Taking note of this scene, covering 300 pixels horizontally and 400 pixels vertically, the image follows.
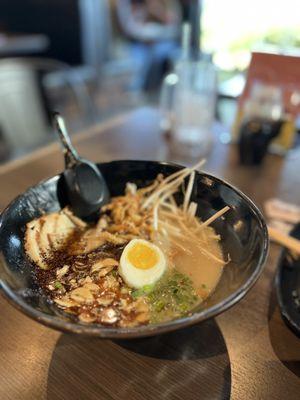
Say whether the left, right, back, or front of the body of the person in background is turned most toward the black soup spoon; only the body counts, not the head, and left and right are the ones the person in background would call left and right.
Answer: front

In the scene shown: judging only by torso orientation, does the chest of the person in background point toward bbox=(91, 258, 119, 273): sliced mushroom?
yes

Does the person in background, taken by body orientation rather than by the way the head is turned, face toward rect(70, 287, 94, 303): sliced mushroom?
yes

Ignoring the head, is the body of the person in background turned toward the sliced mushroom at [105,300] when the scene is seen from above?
yes

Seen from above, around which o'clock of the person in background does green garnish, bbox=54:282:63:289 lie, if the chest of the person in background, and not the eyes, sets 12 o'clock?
The green garnish is roughly at 12 o'clock from the person in background.

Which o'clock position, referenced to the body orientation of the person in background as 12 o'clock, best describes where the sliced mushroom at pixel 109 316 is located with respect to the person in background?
The sliced mushroom is roughly at 12 o'clock from the person in background.

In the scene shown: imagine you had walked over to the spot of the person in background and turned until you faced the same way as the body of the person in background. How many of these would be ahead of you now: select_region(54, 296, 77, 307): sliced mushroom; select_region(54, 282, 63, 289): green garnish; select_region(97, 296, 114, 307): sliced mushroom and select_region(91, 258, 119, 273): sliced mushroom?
4

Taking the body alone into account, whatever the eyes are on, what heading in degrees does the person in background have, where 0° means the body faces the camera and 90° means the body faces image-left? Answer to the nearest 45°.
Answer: approximately 0°

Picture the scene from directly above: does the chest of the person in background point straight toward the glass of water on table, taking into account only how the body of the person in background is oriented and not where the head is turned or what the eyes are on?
yes

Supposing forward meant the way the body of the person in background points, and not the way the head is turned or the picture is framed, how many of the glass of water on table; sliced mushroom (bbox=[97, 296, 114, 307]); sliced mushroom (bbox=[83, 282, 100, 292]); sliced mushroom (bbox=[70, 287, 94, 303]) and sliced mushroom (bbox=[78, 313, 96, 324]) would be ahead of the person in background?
5

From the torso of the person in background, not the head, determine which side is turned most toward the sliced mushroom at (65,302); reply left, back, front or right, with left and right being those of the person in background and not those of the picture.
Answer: front
